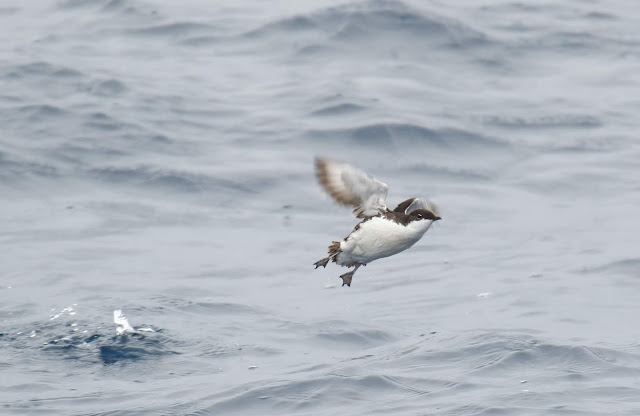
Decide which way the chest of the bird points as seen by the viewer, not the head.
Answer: to the viewer's right
